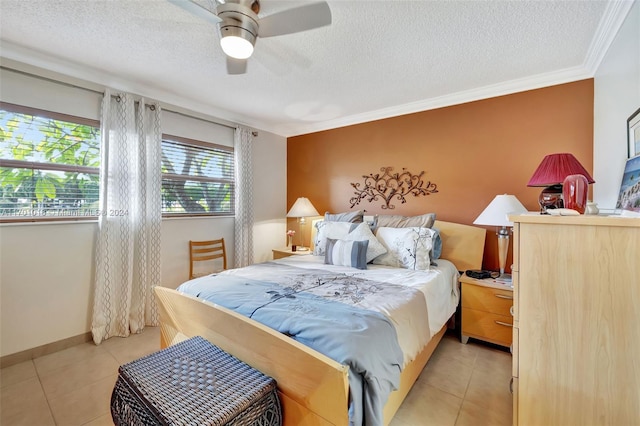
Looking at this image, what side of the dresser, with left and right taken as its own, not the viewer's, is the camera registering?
left

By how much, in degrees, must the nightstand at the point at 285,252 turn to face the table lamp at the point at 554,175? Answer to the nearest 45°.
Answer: approximately 90° to its left

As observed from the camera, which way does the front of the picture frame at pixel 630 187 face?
facing the viewer and to the left of the viewer

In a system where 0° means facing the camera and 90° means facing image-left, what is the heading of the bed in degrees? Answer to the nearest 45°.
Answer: approximately 45°

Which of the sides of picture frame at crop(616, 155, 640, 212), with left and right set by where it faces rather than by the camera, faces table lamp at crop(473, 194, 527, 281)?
right

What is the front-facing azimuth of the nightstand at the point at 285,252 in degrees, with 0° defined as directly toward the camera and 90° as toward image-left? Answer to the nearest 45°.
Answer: approximately 45°

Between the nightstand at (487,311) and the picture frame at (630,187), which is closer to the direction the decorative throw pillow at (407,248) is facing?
the picture frame

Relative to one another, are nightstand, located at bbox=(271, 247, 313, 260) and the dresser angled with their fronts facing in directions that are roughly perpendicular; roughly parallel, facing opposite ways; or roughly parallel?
roughly perpendicular

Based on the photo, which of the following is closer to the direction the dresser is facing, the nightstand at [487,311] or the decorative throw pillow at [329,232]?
the decorative throw pillow

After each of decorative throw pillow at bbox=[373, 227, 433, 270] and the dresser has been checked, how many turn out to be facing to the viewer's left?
1

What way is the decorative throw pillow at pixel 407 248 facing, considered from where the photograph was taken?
facing the viewer

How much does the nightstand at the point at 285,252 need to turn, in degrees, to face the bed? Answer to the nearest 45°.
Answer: approximately 45° to its left

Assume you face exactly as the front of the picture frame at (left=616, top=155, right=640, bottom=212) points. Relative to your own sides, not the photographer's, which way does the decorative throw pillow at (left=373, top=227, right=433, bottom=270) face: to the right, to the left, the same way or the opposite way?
to the left

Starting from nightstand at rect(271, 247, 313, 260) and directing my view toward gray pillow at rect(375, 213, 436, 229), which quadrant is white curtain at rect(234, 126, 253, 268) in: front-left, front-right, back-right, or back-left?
back-right
